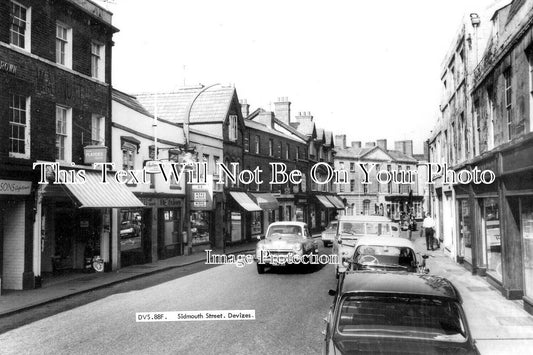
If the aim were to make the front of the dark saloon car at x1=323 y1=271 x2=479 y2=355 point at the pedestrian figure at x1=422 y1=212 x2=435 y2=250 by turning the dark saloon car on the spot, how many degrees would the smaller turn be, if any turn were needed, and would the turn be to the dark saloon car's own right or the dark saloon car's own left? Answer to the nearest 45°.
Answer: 0° — it already faces it

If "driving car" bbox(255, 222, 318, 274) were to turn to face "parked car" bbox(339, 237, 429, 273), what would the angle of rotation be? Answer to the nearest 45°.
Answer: approximately 90° to its left

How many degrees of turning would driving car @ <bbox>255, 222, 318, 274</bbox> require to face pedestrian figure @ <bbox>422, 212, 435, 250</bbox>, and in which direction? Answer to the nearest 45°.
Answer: approximately 180°

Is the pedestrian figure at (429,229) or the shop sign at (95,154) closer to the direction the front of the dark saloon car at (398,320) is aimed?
the pedestrian figure

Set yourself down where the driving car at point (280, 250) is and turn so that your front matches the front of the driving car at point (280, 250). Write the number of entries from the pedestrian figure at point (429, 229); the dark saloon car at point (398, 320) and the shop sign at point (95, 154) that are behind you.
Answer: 1

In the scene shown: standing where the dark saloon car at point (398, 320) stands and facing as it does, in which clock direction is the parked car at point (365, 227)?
The parked car is roughly at 12 o'clock from the dark saloon car.

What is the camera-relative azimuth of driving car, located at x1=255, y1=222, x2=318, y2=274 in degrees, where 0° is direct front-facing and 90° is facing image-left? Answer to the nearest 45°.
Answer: approximately 45°

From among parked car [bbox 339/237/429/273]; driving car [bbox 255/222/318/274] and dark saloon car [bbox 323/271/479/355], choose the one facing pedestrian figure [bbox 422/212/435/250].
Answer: the dark saloon car

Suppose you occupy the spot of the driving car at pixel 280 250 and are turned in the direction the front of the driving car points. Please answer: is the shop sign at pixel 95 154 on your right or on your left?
on your right

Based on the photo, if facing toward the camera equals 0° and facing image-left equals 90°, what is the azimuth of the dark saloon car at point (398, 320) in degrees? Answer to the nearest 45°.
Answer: approximately 180°
